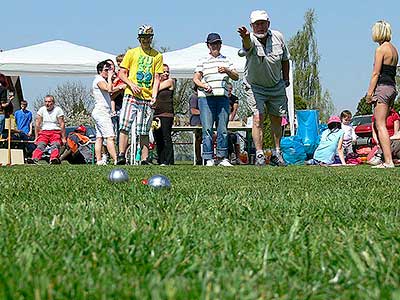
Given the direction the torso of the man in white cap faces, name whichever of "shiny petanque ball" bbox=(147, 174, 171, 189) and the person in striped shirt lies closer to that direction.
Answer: the shiny petanque ball

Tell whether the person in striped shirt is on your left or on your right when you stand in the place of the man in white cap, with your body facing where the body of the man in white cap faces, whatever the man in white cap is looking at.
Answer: on your right

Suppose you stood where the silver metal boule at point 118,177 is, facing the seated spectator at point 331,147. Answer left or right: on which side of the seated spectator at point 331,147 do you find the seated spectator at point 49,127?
left

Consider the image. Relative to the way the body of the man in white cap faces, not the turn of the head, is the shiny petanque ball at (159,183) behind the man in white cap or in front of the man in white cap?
in front

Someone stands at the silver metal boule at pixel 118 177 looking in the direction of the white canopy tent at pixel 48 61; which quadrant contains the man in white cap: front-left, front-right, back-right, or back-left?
front-right

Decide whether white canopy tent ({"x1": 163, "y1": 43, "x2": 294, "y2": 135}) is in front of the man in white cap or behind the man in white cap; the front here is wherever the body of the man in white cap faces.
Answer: behind

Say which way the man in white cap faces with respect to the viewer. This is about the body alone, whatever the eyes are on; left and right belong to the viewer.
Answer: facing the viewer

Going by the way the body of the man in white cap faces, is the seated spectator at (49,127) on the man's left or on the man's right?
on the man's right
